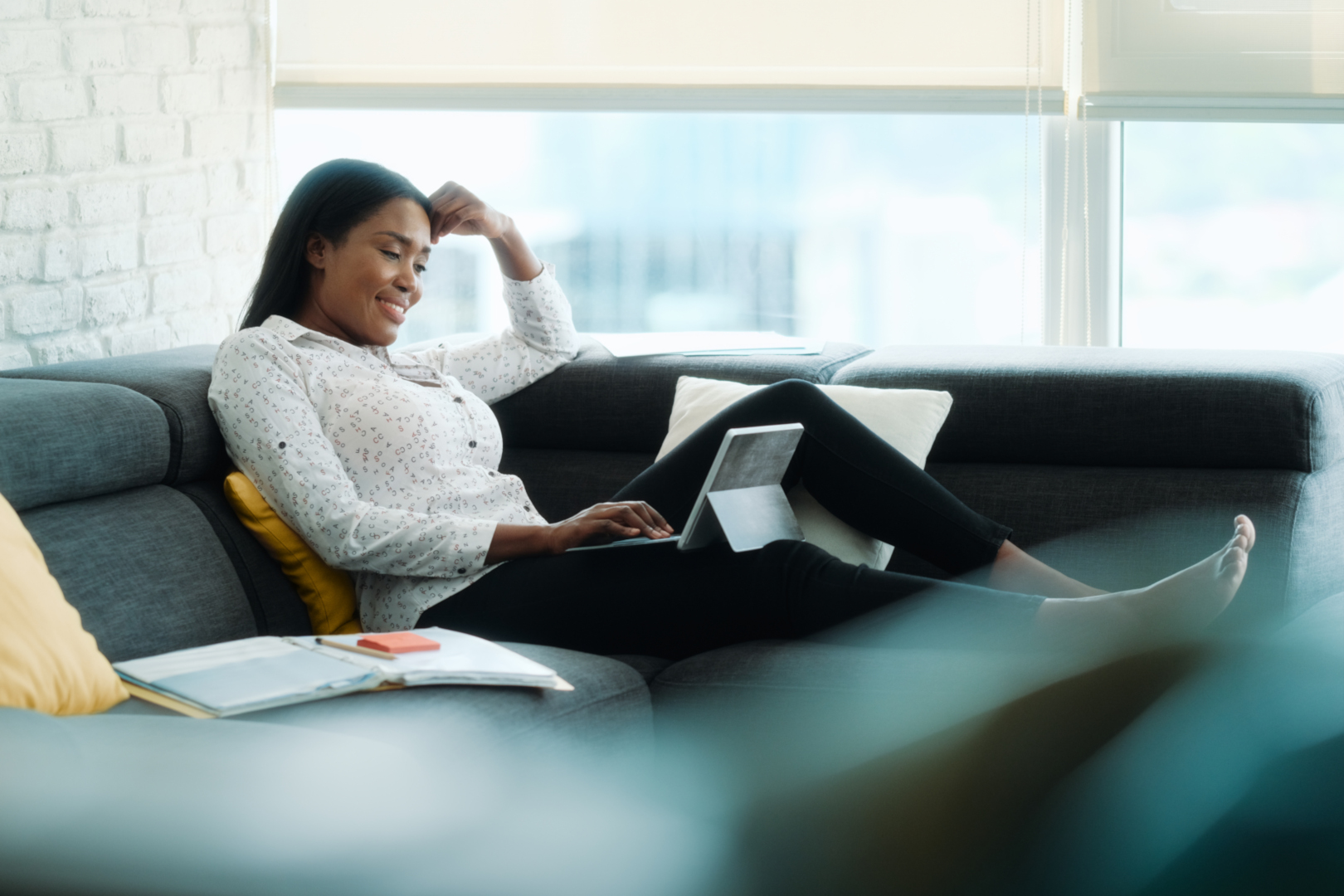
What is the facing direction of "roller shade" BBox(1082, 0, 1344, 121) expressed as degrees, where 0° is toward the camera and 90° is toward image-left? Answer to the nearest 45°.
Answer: approximately 0°

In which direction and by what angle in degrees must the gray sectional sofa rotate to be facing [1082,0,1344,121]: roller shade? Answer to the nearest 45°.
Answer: approximately 135° to its left

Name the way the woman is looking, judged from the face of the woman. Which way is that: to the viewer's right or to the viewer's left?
to the viewer's right

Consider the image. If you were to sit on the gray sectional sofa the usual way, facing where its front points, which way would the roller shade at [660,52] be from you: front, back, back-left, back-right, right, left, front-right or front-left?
back

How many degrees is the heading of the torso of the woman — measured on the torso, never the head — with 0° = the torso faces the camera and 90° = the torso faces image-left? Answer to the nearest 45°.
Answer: approximately 315°

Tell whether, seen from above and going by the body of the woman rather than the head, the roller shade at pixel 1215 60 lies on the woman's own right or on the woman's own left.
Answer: on the woman's own left

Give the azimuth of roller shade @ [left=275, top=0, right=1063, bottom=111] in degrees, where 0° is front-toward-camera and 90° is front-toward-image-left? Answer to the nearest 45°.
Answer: approximately 0°

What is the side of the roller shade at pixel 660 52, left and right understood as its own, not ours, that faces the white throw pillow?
front

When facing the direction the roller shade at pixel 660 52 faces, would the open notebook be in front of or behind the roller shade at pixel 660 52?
in front
